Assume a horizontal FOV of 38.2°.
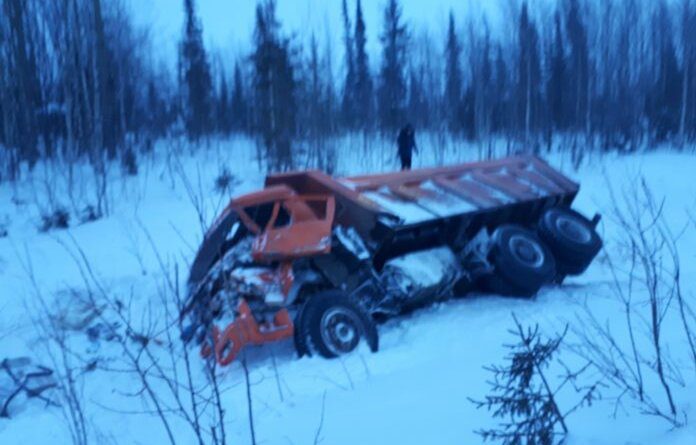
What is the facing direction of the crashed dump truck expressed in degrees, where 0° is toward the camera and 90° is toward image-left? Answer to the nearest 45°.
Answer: approximately 45°

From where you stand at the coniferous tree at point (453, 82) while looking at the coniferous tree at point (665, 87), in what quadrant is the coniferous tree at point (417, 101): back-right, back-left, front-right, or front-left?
back-right

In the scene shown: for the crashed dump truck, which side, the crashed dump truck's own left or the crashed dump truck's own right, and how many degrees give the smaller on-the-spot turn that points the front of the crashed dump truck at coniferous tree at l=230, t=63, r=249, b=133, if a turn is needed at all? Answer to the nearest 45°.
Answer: approximately 135° to the crashed dump truck's own right

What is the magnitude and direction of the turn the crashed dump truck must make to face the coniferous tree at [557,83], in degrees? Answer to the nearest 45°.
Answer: approximately 135° to its right

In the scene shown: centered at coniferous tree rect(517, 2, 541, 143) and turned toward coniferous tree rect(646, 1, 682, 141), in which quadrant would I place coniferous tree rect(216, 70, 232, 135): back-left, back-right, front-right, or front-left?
back-left

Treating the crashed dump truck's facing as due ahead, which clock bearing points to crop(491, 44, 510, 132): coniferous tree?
The coniferous tree is roughly at 5 o'clock from the crashed dump truck.

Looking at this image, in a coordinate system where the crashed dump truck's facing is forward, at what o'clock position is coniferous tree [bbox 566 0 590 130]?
The coniferous tree is roughly at 5 o'clock from the crashed dump truck.

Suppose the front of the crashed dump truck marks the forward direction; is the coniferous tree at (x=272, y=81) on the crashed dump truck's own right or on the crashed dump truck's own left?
on the crashed dump truck's own right

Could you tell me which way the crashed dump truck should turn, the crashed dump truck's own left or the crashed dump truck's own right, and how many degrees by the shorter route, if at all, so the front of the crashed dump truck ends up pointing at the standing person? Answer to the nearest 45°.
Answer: approximately 135° to the crashed dump truck's own right

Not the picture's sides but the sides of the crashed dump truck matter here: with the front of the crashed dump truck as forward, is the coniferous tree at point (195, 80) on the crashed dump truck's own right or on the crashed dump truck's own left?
on the crashed dump truck's own right

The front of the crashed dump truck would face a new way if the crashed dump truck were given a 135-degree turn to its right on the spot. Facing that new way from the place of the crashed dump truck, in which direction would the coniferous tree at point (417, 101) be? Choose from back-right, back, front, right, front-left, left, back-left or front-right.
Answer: front

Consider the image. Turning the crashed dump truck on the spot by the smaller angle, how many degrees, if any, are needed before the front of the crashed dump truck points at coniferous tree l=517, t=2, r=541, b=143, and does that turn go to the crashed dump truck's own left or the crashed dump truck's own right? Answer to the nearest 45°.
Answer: approximately 135° to the crashed dump truck's own right
